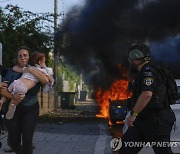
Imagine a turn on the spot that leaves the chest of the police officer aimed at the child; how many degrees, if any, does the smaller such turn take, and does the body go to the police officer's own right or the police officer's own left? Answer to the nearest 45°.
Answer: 0° — they already face them

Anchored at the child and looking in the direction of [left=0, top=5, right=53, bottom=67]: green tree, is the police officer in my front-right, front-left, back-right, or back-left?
back-right

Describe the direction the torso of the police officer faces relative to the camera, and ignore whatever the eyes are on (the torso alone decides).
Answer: to the viewer's left

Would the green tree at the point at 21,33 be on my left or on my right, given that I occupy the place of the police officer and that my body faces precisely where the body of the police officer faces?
on my right

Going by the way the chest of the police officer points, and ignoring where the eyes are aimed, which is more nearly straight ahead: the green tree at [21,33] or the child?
the child
